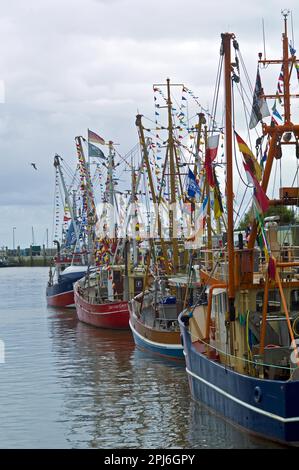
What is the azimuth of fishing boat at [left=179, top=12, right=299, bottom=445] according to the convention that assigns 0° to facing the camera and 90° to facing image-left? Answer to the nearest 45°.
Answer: approximately 135°
